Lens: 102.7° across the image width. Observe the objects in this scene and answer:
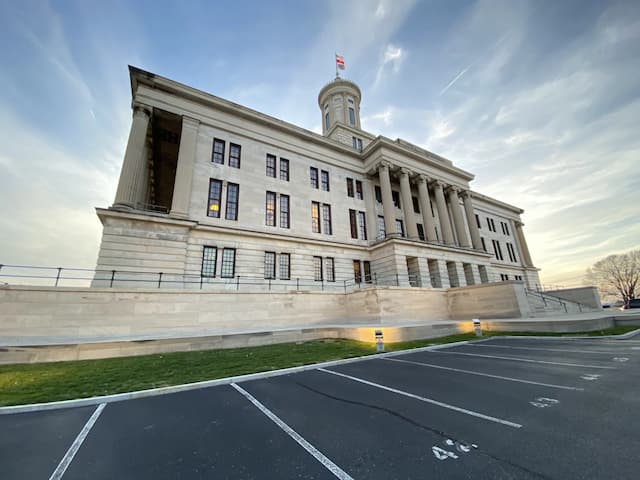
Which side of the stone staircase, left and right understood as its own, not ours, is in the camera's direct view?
right
